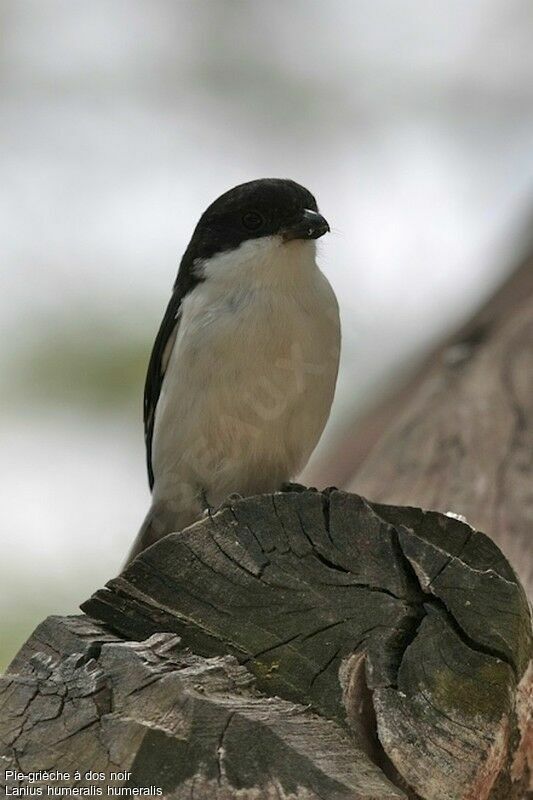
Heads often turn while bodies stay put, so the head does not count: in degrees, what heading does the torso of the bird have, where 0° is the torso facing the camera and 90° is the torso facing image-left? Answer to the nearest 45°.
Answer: approximately 315°

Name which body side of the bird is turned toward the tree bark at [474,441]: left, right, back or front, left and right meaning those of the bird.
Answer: left
